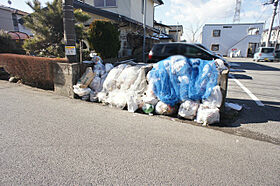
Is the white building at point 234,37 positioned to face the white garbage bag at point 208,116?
yes

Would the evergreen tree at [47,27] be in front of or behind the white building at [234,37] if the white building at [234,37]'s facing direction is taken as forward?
in front

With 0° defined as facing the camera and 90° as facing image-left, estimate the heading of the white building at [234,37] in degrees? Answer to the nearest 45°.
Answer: approximately 0°

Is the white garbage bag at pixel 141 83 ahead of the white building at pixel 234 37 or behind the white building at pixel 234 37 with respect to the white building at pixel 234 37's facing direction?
ahead

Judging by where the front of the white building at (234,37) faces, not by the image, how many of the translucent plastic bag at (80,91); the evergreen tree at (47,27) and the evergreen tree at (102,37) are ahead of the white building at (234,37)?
3

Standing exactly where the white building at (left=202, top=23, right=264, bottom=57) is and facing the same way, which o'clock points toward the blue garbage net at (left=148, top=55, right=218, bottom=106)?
The blue garbage net is roughly at 12 o'clock from the white building.

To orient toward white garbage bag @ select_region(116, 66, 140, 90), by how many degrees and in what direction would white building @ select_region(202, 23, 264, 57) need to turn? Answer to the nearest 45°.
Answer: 0° — it already faces it

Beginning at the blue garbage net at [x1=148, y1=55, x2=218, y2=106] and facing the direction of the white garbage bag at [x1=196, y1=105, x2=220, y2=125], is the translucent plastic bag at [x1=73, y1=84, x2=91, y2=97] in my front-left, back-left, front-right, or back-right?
back-right

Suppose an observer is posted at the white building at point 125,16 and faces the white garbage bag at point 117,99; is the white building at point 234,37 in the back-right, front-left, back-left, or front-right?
back-left

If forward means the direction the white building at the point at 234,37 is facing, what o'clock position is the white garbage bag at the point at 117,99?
The white garbage bag is roughly at 12 o'clock from the white building.

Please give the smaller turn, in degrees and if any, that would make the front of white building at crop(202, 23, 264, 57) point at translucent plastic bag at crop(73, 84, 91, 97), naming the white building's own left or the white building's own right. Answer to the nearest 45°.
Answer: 0° — it already faces it
